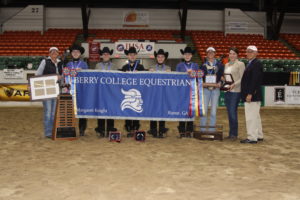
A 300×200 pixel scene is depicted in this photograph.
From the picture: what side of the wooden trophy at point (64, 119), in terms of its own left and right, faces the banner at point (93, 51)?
back

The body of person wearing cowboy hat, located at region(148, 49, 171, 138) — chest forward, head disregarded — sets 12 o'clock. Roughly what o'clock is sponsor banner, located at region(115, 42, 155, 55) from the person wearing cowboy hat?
The sponsor banner is roughly at 6 o'clock from the person wearing cowboy hat.

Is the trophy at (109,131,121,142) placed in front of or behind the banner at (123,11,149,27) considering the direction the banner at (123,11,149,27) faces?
in front

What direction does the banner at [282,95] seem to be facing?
toward the camera

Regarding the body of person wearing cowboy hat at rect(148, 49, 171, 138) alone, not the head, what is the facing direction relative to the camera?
toward the camera

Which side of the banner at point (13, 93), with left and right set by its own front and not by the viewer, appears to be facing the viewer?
front

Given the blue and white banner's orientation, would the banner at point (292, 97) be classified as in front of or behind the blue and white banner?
behind

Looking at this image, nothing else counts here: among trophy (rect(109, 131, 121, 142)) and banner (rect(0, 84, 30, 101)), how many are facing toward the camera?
2

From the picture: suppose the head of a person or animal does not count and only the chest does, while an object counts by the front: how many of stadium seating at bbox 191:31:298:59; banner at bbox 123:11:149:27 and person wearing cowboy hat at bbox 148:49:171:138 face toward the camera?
3

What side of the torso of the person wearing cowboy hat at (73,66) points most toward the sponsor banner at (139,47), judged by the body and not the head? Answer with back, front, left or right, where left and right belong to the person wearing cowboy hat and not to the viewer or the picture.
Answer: back
